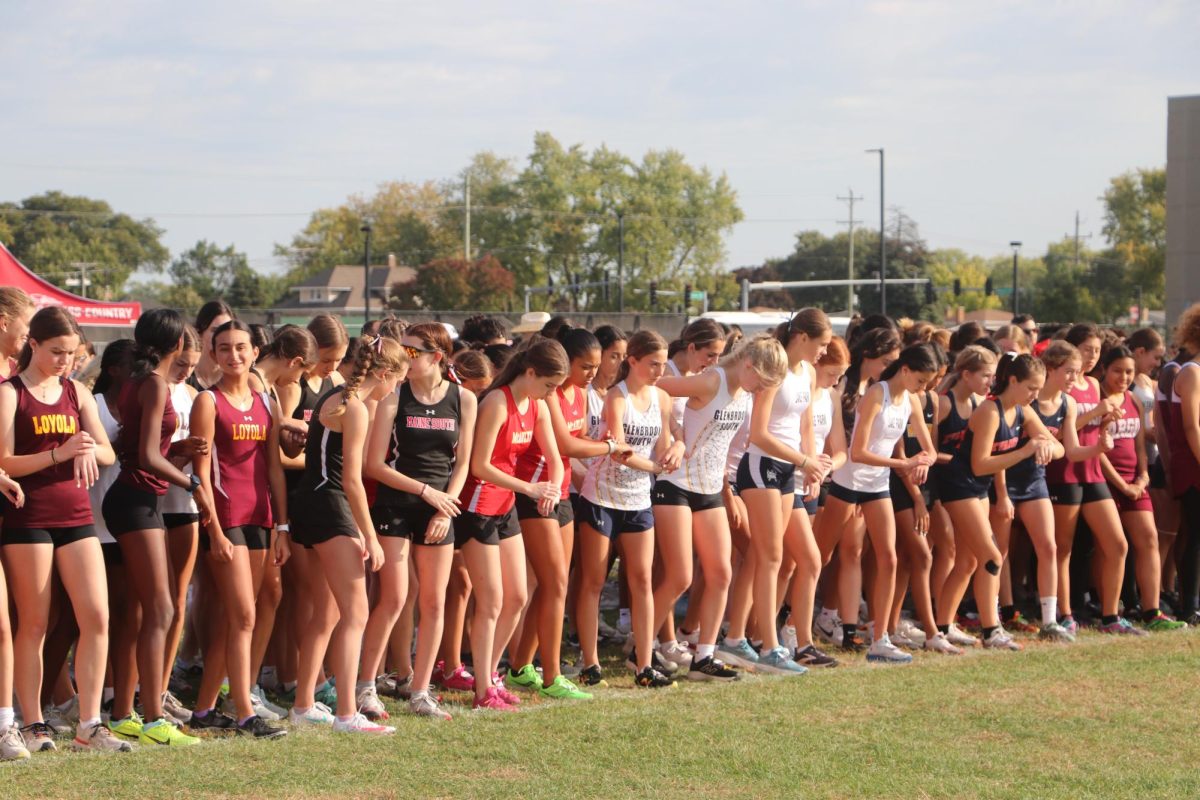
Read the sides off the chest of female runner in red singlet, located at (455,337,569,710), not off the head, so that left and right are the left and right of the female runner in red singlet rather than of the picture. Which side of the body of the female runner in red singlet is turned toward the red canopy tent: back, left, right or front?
back

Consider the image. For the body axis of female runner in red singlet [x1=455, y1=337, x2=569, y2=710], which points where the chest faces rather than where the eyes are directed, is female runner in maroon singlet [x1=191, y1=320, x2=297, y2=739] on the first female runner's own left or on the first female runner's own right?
on the first female runner's own right

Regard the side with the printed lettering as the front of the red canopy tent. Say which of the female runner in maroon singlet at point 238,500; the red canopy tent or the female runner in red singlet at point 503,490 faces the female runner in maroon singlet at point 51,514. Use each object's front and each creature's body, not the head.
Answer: the red canopy tent

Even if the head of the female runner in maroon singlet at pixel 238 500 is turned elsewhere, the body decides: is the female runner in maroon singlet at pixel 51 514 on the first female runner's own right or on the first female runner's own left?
on the first female runner's own right

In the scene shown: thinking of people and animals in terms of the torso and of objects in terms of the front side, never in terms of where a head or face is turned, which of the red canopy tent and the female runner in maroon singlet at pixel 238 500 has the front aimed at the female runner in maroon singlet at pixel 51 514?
the red canopy tent

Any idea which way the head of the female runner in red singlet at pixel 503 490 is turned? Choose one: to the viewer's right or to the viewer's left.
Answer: to the viewer's right

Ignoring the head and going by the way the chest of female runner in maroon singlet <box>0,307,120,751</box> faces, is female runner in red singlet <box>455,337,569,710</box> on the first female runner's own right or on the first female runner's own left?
on the first female runner's own left

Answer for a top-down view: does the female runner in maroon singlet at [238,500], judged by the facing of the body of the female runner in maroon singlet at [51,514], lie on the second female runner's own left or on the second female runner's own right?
on the second female runner's own left

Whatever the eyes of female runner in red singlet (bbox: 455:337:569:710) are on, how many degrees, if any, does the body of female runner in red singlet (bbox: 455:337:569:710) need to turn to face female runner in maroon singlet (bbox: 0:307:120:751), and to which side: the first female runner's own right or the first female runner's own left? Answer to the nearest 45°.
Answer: approximately 90° to the first female runner's own right

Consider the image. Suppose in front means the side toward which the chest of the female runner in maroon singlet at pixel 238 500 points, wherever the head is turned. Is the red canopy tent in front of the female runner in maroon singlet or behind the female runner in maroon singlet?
behind

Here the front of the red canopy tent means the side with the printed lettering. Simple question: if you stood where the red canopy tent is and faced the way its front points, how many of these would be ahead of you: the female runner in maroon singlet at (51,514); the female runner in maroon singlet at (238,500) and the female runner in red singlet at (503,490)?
3
